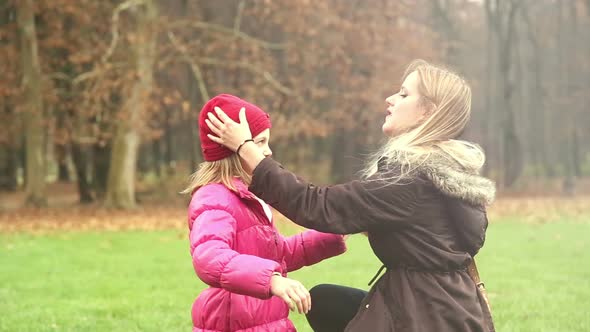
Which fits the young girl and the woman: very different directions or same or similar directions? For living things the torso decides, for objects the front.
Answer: very different directions

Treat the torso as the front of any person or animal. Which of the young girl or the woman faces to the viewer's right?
the young girl

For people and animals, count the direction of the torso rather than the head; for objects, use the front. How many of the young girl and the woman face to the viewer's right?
1

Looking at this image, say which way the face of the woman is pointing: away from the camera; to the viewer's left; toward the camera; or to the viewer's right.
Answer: to the viewer's left

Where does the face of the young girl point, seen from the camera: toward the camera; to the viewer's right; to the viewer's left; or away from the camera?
to the viewer's right

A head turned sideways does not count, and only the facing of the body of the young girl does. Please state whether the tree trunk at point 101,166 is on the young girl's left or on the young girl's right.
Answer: on the young girl's left

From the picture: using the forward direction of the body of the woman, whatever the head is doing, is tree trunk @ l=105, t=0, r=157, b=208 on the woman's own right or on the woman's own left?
on the woman's own right

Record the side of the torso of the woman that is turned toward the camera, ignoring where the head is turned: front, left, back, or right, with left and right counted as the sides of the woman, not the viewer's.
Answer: left

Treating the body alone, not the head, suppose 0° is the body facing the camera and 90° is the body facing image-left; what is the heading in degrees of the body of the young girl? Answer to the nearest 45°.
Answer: approximately 270°

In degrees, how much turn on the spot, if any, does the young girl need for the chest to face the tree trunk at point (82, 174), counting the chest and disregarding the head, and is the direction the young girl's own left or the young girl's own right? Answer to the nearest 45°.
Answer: approximately 90° to the young girl's own left

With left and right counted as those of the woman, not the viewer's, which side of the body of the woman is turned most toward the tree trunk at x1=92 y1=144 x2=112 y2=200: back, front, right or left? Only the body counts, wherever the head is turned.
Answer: right

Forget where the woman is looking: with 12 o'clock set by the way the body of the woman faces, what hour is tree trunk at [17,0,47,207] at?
The tree trunk is roughly at 2 o'clock from the woman.

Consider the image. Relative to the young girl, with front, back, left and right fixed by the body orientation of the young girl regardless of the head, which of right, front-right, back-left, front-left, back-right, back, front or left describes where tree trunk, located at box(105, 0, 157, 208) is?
left
